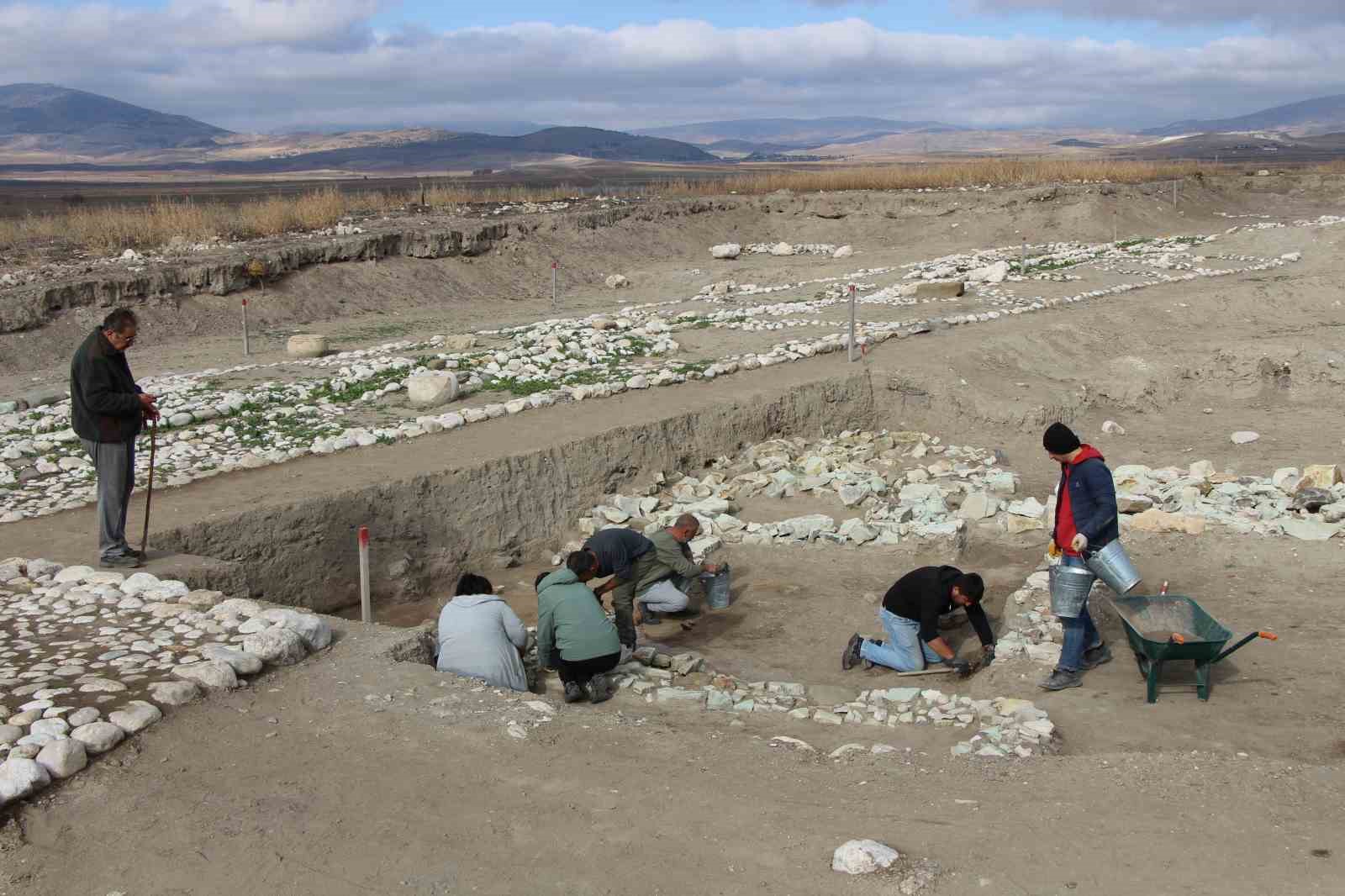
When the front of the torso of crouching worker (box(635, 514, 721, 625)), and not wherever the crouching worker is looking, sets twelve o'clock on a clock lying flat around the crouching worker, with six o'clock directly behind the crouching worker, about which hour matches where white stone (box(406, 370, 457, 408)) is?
The white stone is roughly at 8 o'clock from the crouching worker.

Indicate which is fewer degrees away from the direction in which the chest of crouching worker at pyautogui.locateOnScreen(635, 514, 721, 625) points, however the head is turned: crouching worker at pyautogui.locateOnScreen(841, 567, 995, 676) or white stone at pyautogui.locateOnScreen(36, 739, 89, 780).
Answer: the crouching worker

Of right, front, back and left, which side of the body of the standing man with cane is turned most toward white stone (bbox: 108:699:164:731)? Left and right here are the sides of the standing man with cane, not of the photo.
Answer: right

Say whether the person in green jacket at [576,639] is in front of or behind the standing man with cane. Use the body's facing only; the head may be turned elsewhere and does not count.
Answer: in front

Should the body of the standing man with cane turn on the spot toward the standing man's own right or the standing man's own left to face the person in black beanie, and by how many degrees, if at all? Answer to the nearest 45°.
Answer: approximately 45° to the standing man's own right

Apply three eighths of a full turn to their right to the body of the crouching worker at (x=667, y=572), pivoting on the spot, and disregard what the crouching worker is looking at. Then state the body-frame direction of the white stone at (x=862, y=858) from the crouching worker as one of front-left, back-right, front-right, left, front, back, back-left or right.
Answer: front-left

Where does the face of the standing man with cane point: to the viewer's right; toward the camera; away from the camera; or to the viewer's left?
to the viewer's right

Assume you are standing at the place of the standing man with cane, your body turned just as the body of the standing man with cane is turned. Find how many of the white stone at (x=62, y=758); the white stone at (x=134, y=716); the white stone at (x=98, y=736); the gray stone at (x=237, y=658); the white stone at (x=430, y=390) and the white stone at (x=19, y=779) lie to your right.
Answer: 5

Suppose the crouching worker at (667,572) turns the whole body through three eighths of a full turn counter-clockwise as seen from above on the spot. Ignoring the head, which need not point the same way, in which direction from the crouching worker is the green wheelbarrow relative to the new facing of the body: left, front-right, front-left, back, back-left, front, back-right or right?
back

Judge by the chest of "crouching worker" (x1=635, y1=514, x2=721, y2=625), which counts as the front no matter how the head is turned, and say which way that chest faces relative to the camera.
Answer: to the viewer's right

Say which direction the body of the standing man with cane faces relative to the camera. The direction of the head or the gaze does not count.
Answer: to the viewer's right

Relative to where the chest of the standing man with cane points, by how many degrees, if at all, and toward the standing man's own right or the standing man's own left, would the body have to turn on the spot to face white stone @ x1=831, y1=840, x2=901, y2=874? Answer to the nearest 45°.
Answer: approximately 45° to the standing man's own right
